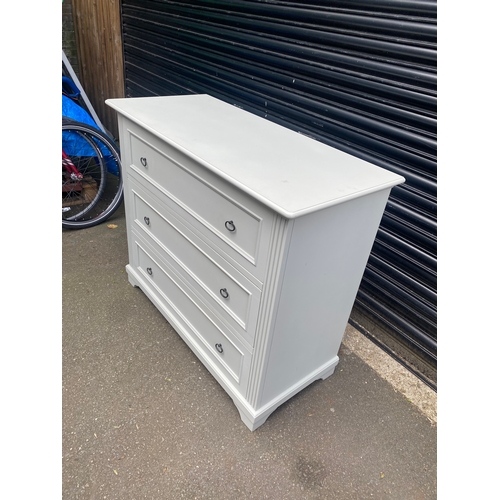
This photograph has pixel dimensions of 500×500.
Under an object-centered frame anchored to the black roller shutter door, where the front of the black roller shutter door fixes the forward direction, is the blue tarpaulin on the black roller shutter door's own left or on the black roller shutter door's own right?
on the black roller shutter door's own right

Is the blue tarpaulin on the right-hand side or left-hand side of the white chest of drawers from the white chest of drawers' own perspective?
on its right

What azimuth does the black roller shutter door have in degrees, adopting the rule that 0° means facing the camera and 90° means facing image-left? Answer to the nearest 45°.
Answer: approximately 45°

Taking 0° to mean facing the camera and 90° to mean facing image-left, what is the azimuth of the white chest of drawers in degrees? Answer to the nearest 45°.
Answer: approximately 45°
